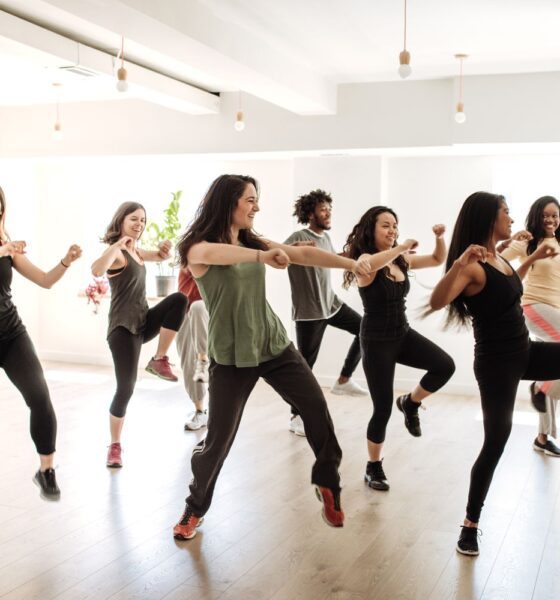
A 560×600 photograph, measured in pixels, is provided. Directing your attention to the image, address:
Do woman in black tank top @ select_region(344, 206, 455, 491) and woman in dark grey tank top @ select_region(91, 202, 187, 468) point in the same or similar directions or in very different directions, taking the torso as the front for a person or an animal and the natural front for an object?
same or similar directions

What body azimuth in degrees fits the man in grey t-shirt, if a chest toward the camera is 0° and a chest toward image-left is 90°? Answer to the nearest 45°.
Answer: approximately 315°

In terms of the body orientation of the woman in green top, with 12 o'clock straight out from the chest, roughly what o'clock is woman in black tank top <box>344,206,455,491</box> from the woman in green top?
The woman in black tank top is roughly at 9 o'clock from the woman in green top.

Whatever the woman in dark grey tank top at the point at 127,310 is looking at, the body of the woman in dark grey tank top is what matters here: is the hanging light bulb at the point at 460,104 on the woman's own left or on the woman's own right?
on the woman's own left

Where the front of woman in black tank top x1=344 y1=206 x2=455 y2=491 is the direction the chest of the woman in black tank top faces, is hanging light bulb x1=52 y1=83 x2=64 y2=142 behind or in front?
behind

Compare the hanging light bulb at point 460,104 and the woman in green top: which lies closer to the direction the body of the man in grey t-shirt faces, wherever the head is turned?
the woman in green top

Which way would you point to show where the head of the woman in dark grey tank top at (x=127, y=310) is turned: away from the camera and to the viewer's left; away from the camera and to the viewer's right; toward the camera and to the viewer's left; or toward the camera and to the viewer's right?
toward the camera and to the viewer's right

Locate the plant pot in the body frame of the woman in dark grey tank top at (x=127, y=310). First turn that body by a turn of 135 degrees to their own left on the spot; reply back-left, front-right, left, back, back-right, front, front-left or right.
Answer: front

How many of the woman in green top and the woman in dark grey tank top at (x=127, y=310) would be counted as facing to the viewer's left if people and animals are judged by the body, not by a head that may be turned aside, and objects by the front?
0

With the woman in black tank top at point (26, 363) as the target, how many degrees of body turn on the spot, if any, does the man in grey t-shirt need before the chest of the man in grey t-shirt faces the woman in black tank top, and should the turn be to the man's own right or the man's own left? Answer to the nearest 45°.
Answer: approximately 90° to the man's own right

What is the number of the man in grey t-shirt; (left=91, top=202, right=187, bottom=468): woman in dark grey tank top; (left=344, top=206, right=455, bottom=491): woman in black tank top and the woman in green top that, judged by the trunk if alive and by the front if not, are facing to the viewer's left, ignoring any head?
0

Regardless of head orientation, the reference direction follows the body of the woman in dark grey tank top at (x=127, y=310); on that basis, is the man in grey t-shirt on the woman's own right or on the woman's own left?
on the woman's own left

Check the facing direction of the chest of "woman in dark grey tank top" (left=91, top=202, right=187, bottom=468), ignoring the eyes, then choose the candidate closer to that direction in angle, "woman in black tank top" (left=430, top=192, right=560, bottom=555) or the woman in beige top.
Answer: the woman in black tank top

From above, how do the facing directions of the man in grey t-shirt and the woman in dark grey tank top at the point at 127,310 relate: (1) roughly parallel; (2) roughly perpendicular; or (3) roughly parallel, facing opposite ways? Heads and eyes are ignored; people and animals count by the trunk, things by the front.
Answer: roughly parallel

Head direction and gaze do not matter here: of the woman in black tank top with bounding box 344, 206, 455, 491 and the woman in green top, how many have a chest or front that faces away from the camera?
0
